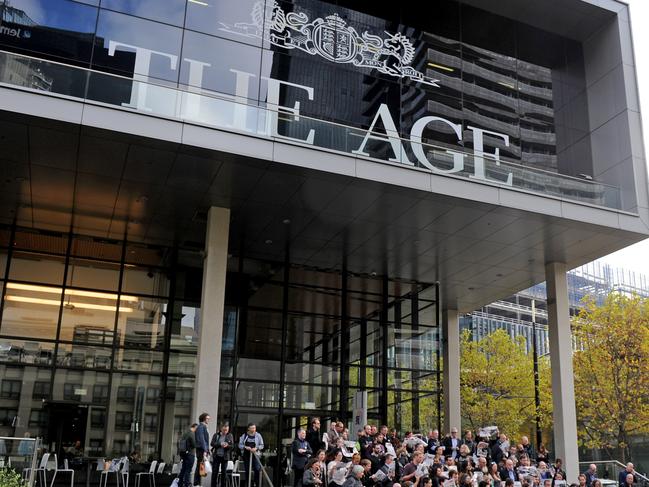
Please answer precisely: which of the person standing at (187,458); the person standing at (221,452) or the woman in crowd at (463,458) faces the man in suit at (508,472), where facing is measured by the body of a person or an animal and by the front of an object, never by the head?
the person standing at (187,458)

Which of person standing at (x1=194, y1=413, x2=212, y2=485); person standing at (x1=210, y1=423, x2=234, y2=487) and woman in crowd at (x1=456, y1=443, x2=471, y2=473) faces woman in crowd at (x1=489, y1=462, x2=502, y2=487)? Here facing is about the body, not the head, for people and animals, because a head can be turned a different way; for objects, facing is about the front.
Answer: person standing at (x1=194, y1=413, x2=212, y2=485)

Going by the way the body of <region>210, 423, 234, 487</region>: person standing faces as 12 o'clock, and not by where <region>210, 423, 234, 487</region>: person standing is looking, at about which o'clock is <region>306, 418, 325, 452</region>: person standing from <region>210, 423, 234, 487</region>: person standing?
<region>306, 418, 325, 452</region>: person standing is roughly at 9 o'clock from <region>210, 423, 234, 487</region>: person standing.

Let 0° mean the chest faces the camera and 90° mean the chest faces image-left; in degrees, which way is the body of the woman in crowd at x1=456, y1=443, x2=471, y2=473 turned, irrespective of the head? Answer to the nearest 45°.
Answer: approximately 45°

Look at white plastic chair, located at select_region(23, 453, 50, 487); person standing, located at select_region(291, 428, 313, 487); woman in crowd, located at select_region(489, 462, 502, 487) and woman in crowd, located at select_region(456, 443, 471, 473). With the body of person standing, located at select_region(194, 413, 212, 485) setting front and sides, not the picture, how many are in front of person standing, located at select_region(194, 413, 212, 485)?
3

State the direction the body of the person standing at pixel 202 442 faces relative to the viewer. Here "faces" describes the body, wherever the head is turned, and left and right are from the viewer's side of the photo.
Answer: facing to the right of the viewer

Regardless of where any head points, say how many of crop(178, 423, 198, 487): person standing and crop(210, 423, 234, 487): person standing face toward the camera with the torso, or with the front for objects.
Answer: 1

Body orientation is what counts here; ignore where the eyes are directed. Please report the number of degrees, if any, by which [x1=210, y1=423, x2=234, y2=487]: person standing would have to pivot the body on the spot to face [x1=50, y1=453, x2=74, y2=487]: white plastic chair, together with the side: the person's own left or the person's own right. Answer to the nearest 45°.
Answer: approximately 135° to the person's own right

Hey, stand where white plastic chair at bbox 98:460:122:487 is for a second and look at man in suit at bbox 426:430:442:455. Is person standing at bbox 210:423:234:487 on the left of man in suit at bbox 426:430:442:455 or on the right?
right

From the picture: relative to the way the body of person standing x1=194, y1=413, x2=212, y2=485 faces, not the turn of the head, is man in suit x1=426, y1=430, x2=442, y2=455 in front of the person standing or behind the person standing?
in front
